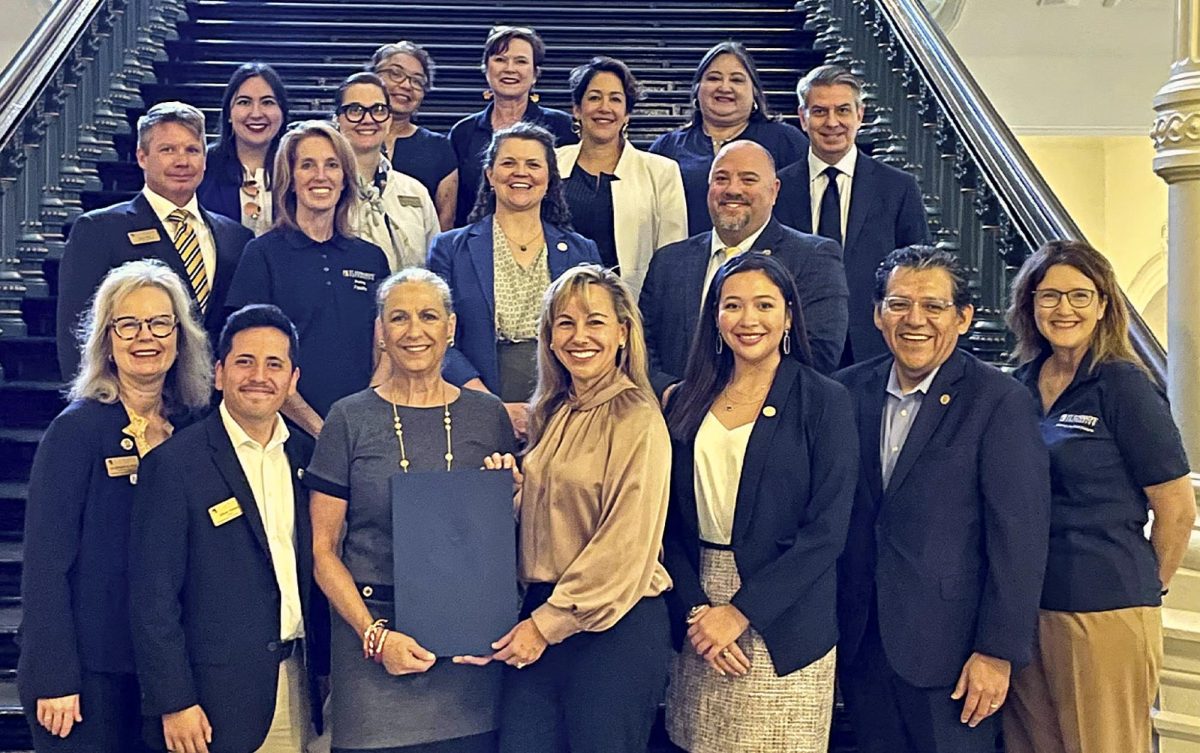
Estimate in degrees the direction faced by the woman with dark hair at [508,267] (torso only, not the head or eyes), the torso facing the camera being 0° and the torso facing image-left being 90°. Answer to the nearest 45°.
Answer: approximately 0°

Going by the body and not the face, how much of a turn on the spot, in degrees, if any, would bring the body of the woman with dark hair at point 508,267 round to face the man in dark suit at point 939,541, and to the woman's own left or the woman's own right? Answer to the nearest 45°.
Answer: approximately 45° to the woman's own left

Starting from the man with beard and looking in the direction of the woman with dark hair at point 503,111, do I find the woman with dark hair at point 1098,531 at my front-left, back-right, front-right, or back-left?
back-right

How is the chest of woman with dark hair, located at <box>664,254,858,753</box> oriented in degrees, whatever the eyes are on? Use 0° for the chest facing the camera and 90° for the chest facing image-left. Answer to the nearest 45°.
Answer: approximately 45°

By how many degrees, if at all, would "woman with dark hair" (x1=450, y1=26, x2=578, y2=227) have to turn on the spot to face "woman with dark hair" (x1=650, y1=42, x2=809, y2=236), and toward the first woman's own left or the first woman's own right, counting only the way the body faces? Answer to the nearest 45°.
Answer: approximately 90° to the first woman's own left
